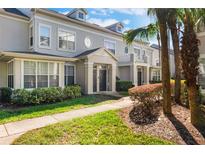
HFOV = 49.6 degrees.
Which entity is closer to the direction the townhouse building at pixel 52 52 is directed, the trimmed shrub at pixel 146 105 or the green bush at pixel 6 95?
the trimmed shrub

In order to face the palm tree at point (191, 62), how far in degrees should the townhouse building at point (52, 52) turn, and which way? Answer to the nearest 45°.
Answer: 0° — it already faces it

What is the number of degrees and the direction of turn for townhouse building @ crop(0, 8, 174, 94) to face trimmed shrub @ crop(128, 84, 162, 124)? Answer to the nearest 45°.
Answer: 0° — it already faces it

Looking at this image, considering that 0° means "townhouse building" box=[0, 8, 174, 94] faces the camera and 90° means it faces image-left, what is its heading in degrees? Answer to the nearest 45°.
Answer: approximately 315°

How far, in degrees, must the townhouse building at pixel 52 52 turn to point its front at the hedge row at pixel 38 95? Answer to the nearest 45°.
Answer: approximately 45° to its right

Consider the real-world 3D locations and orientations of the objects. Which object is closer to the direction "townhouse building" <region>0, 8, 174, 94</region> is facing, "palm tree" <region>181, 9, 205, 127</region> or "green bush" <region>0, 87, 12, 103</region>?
the palm tree
